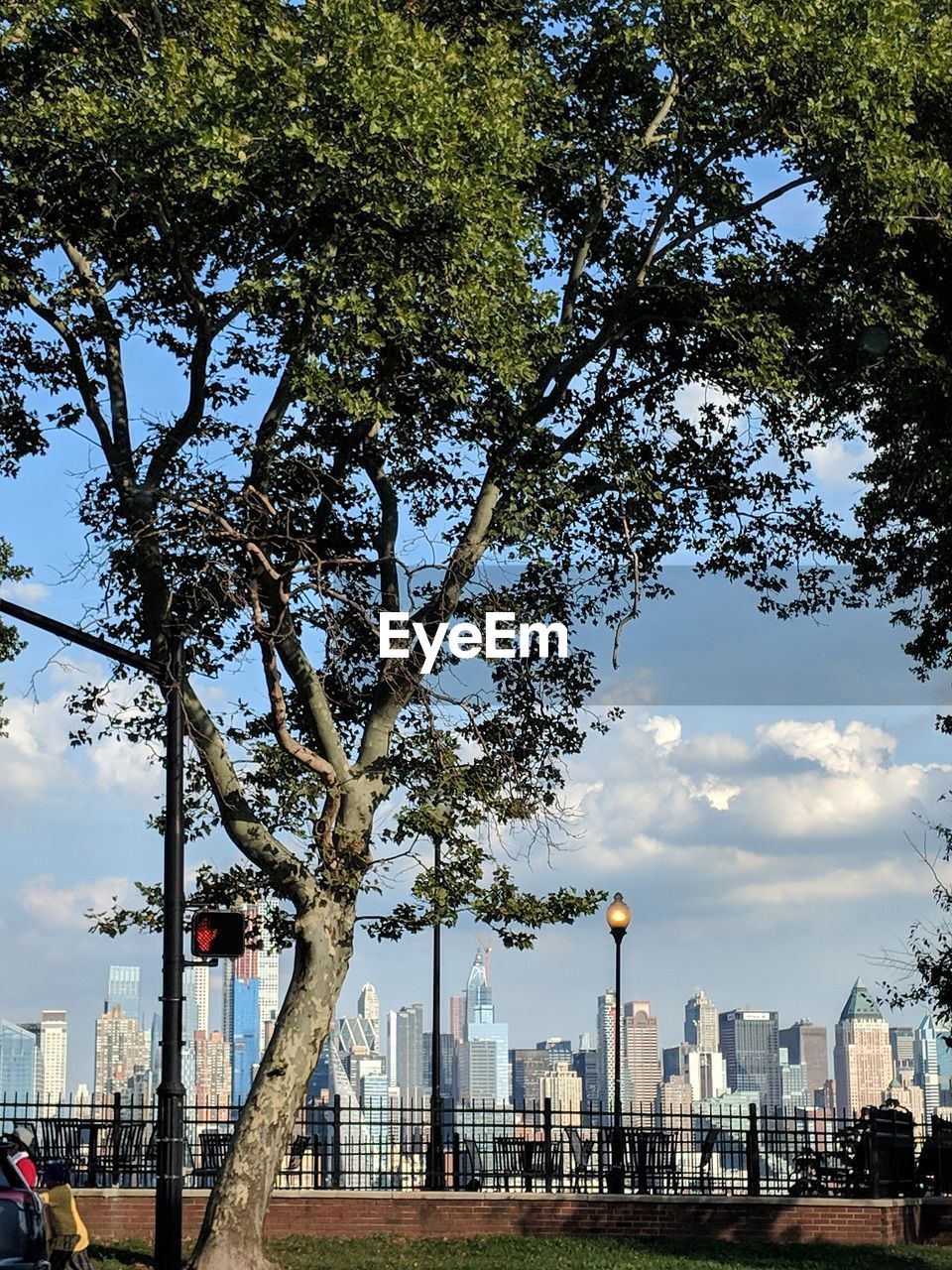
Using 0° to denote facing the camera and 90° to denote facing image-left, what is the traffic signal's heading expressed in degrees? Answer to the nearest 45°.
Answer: approximately 0°

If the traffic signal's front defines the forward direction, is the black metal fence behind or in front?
behind
